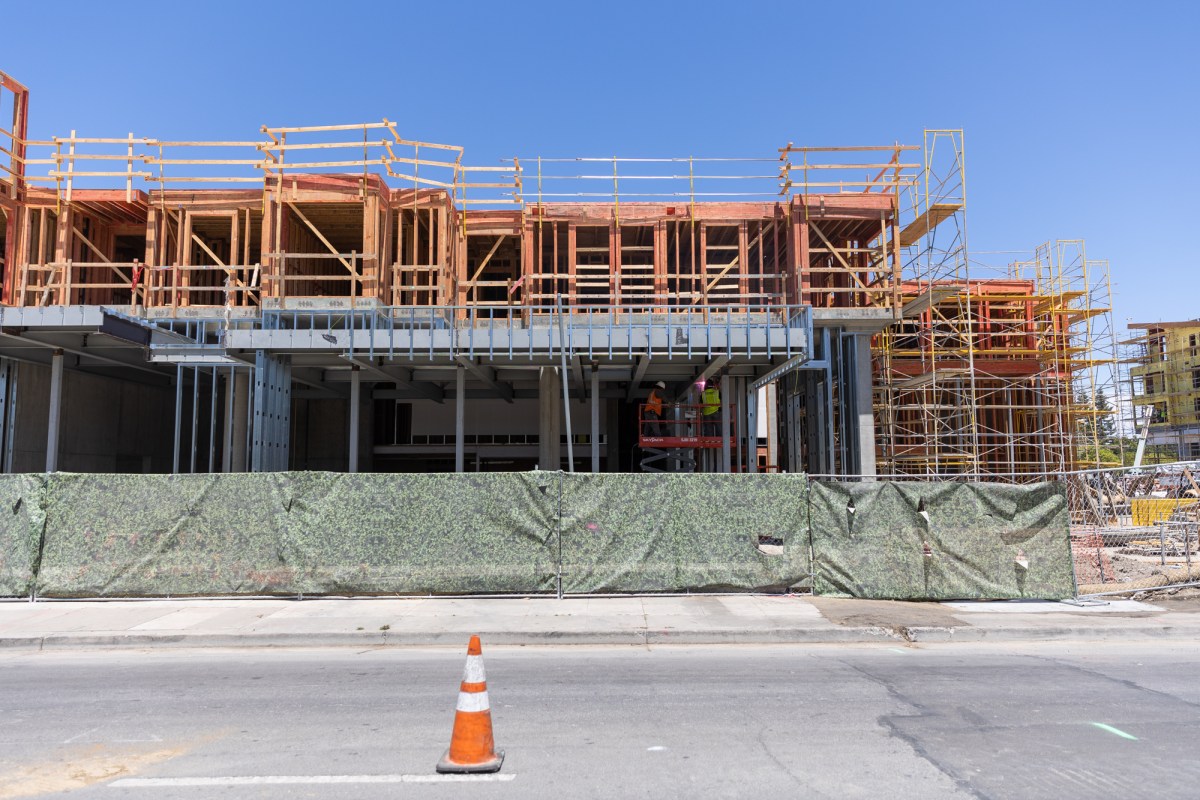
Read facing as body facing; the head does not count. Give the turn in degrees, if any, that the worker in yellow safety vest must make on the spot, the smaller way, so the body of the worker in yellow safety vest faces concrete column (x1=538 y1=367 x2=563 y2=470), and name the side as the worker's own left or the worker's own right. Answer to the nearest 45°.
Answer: approximately 90° to the worker's own left

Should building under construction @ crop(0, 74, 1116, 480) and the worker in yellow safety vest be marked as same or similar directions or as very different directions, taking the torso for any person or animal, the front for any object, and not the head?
very different directions

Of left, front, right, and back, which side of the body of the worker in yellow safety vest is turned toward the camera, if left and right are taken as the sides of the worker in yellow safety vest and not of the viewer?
back

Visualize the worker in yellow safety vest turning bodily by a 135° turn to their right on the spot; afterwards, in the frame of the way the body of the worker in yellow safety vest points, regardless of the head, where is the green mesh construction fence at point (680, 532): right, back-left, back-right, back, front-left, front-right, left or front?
front-right

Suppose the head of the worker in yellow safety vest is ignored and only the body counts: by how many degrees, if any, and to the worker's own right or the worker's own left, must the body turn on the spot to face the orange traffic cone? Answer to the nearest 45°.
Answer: approximately 180°

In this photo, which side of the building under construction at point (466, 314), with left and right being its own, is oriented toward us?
front

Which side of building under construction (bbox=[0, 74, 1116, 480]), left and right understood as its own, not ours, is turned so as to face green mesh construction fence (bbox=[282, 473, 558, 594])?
front

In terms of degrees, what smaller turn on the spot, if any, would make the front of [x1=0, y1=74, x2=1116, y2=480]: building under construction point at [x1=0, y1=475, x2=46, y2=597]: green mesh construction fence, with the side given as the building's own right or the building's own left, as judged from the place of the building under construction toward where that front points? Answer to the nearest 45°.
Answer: approximately 45° to the building's own right

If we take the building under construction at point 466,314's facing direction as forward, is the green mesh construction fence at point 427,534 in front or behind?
in front

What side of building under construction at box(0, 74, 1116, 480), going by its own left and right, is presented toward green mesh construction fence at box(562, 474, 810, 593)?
front

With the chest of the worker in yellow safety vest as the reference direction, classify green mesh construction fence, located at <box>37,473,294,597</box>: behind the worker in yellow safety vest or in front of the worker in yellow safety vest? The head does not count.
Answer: behind

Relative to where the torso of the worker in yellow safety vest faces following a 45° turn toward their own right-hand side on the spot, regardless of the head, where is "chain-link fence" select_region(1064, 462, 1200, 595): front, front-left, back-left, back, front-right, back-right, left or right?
right

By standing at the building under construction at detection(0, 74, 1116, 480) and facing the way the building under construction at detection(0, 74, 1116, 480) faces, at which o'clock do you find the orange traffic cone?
The orange traffic cone is roughly at 12 o'clock from the building under construction.
